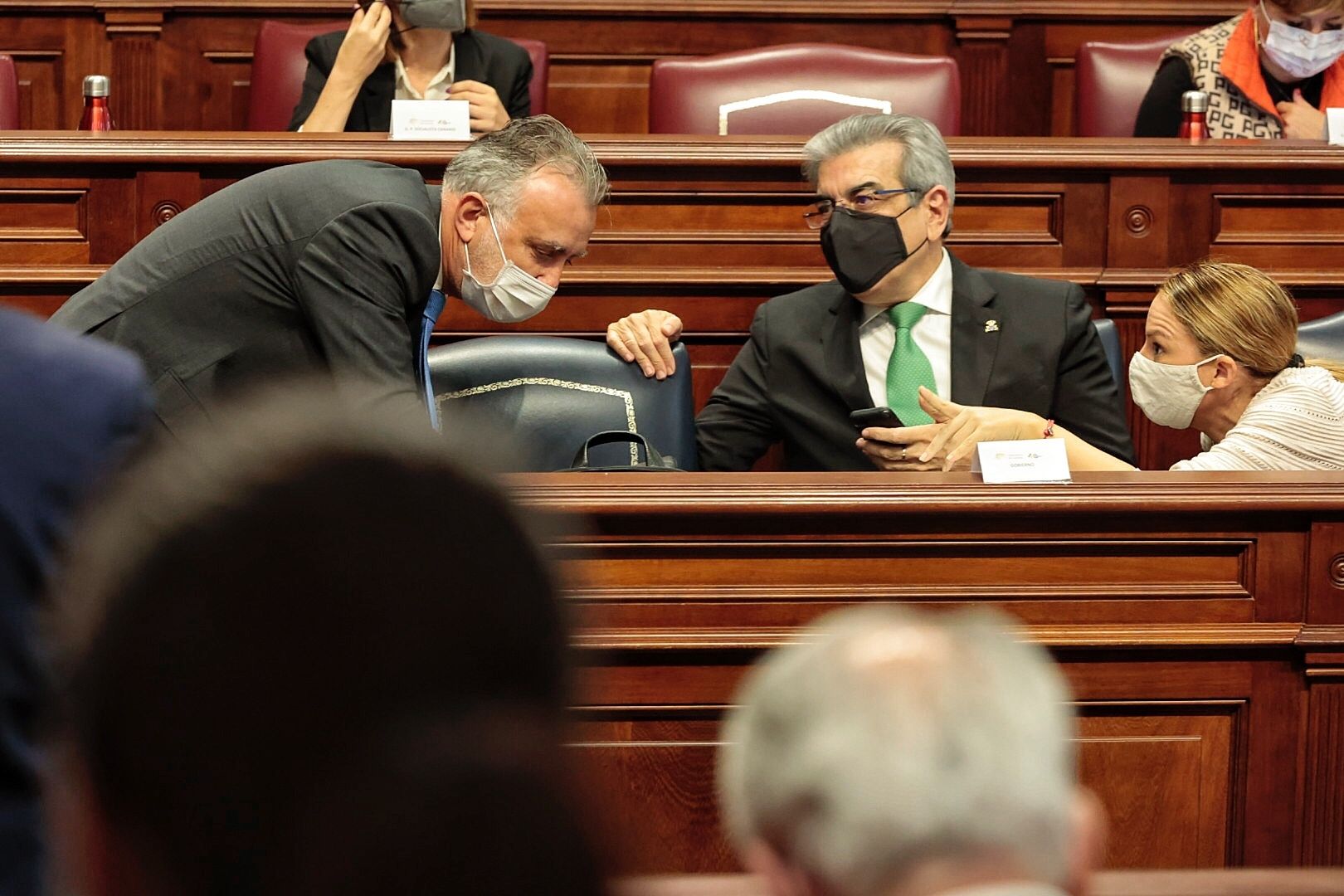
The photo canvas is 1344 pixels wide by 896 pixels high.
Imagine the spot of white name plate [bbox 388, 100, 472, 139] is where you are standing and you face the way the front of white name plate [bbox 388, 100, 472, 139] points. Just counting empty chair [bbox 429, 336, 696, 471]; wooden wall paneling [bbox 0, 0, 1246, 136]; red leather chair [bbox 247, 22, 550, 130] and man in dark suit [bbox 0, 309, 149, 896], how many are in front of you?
2

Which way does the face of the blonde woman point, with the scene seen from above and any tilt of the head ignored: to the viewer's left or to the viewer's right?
to the viewer's left

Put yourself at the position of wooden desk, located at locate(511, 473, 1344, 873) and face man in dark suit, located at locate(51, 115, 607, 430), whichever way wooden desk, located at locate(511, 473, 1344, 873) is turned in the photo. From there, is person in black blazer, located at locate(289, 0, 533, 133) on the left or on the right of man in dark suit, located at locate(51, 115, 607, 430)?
right

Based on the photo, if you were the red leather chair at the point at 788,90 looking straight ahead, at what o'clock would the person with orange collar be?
The person with orange collar is roughly at 9 o'clock from the red leather chair.

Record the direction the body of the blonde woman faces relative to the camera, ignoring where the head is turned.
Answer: to the viewer's left

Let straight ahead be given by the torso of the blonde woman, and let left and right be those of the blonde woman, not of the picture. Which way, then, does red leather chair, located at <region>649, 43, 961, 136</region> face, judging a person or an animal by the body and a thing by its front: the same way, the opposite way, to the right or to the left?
to the left

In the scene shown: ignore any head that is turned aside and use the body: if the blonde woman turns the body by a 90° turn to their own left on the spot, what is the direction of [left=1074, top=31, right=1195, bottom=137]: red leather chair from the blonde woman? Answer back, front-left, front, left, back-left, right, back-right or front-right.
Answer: back
